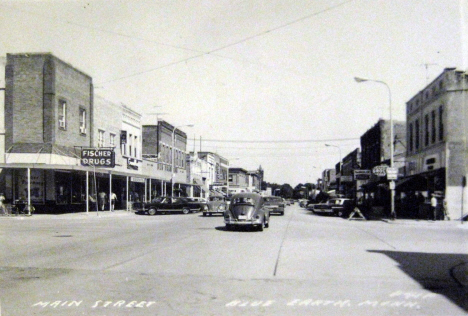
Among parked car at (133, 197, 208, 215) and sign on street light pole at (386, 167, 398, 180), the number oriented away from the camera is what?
0

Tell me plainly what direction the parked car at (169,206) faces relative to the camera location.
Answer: facing the viewer and to the left of the viewer

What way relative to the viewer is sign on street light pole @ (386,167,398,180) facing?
toward the camera

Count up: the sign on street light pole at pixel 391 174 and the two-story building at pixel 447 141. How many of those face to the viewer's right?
0

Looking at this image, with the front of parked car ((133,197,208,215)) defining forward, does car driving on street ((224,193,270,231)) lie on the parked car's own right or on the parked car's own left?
on the parked car's own left
